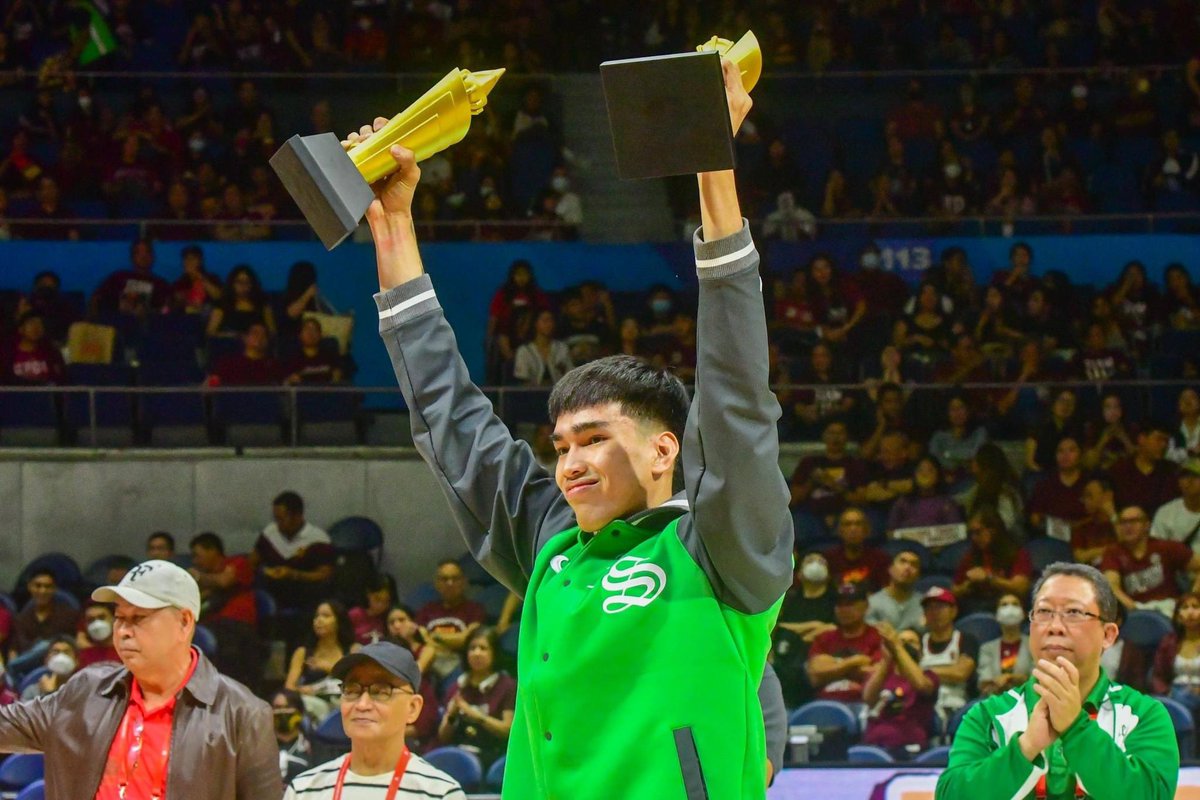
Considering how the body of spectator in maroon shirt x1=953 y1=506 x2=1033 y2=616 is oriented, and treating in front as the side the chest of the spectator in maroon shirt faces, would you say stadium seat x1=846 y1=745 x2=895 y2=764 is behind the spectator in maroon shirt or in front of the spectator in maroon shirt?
in front

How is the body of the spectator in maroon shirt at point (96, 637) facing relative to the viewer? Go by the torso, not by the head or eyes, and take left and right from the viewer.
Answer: facing the viewer

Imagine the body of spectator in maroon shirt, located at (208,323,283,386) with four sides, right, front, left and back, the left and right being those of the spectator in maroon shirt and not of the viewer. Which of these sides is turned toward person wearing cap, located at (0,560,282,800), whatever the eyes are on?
front

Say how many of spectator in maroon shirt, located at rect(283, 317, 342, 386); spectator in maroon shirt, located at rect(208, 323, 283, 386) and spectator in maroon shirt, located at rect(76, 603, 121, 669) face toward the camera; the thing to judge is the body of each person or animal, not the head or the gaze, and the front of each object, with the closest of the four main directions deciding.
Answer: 3

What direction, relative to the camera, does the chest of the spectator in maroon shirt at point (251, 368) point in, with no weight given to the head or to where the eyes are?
toward the camera

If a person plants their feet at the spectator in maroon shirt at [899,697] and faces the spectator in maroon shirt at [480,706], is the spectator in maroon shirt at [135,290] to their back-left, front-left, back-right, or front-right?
front-right

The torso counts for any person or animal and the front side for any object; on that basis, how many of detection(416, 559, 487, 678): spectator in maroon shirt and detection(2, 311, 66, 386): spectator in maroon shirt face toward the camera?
2

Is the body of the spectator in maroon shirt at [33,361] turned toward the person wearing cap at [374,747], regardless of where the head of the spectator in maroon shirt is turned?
yes

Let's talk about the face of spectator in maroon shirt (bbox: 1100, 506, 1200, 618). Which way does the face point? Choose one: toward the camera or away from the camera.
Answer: toward the camera

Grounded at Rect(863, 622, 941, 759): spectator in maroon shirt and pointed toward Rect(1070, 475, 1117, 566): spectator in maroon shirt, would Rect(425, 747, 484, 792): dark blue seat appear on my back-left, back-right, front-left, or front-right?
back-left

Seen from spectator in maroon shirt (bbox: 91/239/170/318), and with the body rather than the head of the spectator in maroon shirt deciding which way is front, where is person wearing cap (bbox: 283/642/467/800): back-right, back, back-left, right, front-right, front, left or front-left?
front

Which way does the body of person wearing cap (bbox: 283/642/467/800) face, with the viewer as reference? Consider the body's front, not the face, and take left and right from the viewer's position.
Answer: facing the viewer and to the left of the viewer

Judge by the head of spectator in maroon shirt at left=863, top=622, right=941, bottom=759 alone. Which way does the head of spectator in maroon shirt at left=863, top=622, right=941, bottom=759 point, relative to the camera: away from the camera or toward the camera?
toward the camera

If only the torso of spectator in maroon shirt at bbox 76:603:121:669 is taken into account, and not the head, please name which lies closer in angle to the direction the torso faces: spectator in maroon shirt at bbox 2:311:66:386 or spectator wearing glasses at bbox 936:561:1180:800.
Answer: the spectator wearing glasses

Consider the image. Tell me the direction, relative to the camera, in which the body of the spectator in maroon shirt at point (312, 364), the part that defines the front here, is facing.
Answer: toward the camera

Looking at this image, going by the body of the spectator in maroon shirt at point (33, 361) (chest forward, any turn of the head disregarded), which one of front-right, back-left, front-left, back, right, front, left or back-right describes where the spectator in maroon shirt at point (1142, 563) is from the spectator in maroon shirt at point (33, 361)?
front-left
